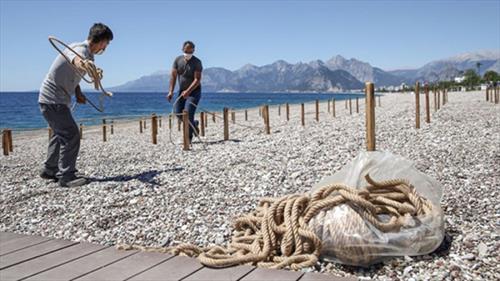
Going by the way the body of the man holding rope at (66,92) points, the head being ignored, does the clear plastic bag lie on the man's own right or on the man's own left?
on the man's own right

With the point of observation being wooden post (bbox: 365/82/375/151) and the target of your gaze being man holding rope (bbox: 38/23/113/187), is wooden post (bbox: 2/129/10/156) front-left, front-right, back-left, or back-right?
front-right

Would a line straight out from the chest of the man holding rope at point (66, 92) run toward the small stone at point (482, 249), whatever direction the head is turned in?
no

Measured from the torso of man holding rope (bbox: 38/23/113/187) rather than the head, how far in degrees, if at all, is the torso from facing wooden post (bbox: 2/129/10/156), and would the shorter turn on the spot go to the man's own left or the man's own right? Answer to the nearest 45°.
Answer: approximately 90° to the man's own left

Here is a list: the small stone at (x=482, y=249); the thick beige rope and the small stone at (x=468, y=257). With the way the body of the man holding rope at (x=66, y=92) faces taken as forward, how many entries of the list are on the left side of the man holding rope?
0

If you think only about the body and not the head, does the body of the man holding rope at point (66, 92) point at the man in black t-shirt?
no

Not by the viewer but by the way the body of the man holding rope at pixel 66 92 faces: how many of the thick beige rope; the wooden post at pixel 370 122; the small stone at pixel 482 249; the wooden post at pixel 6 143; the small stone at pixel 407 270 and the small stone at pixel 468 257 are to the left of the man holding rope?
1

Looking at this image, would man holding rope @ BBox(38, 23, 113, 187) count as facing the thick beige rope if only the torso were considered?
no

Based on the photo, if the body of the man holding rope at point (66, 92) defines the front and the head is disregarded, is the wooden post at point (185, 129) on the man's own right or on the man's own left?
on the man's own left

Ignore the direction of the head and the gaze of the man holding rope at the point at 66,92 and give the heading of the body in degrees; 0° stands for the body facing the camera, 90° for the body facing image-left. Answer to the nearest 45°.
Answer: approximately 270°

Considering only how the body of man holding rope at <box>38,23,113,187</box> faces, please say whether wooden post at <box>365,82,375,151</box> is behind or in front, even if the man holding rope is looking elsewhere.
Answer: in front

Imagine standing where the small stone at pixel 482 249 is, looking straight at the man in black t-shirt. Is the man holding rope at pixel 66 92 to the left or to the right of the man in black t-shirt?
left

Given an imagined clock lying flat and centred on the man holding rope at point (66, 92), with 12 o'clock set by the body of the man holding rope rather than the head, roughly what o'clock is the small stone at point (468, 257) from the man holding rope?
The small stone is roughly at 2 o'clock from the man holding rope.
